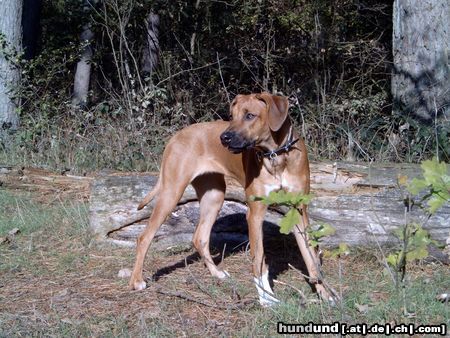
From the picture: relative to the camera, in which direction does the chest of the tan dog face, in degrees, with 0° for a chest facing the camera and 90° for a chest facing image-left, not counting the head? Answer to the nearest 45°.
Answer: approximately 315°

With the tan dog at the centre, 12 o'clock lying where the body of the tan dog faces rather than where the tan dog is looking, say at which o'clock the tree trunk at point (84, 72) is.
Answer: The tree trunk is roughly at 7 o'clock from the tan dog.

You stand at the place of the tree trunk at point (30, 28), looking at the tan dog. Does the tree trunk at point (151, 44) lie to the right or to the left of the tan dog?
left

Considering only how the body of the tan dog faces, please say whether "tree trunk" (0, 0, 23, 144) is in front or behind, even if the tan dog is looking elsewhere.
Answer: behind

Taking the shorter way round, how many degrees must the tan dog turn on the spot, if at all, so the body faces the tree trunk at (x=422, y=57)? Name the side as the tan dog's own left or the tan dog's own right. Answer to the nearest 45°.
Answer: approximately 90° to the tan dog's own left

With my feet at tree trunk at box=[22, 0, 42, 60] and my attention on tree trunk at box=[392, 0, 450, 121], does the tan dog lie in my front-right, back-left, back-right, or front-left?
front-right

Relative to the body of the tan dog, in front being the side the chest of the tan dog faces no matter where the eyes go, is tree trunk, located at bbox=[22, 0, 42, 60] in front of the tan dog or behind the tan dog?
behind

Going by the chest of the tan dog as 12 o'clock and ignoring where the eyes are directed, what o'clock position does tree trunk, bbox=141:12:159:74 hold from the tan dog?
The tree trunk is roughly at 7 o'clock from the tan dog.
